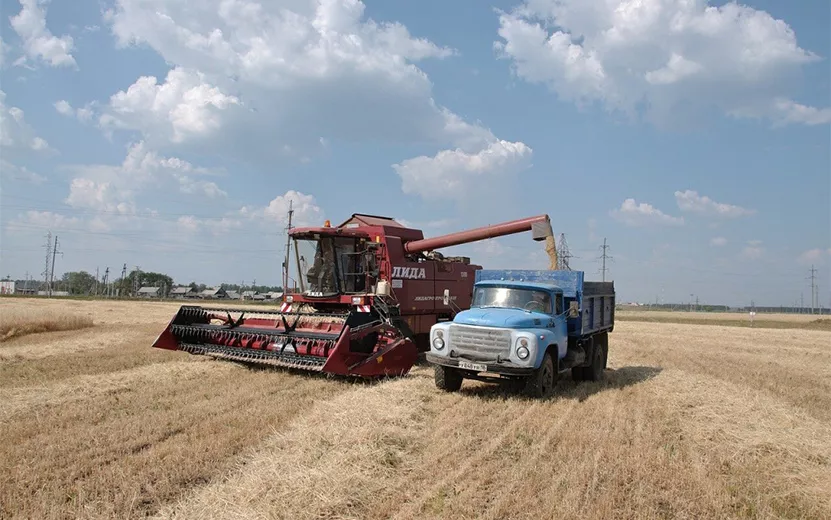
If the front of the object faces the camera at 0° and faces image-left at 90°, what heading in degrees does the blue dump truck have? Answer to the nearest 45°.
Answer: approximately 45°

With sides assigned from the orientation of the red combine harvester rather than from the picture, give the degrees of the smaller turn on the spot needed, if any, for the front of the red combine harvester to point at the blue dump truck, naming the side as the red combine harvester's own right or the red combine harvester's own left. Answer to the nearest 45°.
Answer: approximately 90° to the red combine harvester's own left

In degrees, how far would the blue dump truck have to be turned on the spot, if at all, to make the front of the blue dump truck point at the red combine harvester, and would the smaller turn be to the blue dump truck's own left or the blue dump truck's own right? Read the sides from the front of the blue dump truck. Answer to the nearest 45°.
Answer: approximately 90° to the blue dump truck's own right

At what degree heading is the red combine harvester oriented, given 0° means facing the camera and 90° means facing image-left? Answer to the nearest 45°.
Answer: approximately 45°
